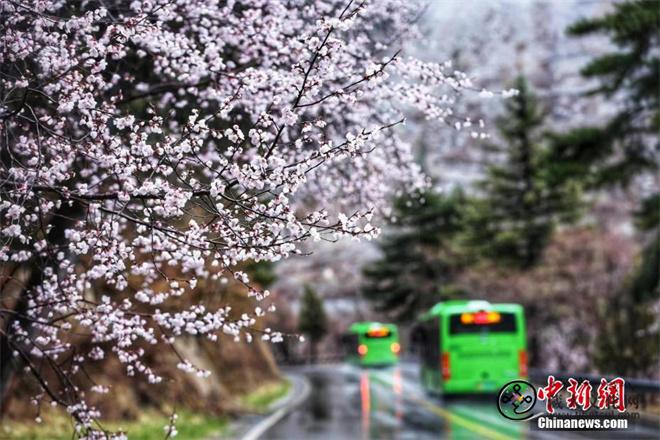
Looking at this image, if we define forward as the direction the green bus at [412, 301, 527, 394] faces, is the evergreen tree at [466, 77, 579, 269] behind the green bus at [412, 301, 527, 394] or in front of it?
in front

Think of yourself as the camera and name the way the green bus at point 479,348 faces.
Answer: facing away from the viewer
